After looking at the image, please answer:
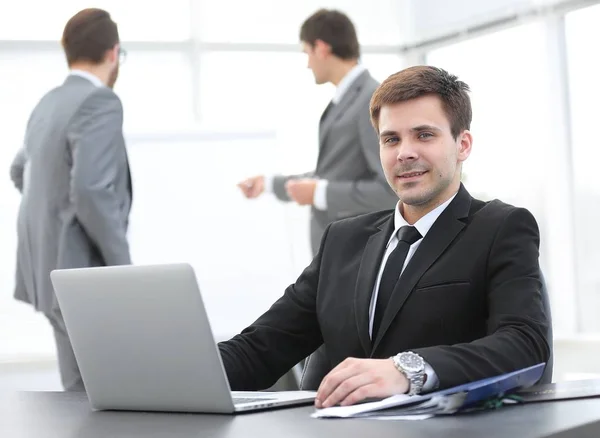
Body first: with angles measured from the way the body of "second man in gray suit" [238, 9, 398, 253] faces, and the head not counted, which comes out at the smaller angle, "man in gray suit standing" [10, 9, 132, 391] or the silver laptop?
the man in gray suit standing

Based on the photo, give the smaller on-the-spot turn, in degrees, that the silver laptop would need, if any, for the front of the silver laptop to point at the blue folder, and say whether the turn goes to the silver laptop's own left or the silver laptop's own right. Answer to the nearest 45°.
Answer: approximately 90° to the silver laptop's own right

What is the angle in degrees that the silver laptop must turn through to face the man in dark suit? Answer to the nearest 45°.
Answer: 0° — it already faces them

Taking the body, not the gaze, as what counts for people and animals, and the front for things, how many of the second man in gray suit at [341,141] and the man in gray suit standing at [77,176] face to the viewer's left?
1

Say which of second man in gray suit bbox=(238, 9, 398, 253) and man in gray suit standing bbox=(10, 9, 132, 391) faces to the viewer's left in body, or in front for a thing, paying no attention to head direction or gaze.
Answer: the second man in gray suit

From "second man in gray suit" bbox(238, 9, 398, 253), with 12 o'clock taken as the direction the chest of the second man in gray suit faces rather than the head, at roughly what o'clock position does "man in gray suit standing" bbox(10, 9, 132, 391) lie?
The man in gray suit standing is roughly at 11 o'clock from the second man in gray suit.

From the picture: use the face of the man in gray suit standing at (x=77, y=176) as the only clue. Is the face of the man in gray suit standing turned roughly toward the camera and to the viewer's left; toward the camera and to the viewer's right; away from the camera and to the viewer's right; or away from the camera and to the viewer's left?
away from the camera and to the viewer's right

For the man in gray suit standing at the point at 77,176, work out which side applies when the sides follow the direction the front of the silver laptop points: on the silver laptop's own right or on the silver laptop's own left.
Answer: on the silver laptop's own left

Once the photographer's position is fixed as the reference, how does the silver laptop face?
facing away from the viewer and to the right of the viewer

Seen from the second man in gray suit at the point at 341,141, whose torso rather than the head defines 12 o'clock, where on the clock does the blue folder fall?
The blue folder is roughly at 9 o'clock from the second man in gray suit.

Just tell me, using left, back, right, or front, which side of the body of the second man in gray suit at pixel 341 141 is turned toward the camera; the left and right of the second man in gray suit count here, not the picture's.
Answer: left

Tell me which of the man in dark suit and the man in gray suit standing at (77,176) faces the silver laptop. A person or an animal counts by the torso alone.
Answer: the man in dark suit

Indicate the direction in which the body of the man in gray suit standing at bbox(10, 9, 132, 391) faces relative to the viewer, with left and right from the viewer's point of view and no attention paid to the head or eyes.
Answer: facing away from the viewer and to the right of the viewer
